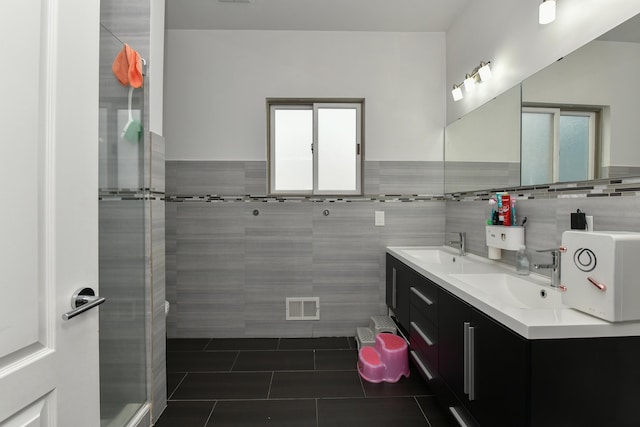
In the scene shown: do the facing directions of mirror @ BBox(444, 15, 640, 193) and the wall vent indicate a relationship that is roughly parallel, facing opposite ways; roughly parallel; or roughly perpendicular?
roughly perpendicular

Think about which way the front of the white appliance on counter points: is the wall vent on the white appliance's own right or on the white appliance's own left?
on the white appliance's own right

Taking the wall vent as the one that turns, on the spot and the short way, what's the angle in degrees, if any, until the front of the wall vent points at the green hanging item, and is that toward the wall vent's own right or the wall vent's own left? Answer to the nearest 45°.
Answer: approximately 45° to the wall vent's own right

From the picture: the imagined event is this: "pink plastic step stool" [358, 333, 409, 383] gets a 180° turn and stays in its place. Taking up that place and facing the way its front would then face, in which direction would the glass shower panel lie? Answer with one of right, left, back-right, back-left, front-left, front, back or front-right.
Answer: back

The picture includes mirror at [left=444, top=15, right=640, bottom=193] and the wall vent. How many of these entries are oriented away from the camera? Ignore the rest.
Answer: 0

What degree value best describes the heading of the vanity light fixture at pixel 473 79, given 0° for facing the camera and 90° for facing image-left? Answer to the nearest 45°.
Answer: approximately 45°

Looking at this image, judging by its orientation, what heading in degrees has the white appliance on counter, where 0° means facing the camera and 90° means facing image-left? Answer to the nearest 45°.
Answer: approximately 45°

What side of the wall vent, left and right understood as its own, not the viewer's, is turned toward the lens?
front

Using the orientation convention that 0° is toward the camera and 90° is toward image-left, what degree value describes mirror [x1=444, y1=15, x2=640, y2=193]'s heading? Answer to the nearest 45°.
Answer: approximately 45°
